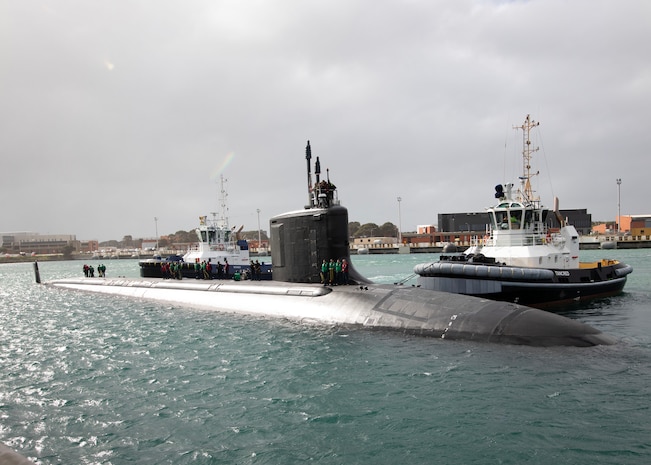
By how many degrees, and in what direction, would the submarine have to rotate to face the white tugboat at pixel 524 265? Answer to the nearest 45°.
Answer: approximately 90° to its left

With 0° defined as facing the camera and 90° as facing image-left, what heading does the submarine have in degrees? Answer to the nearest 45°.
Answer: approximately 315°
